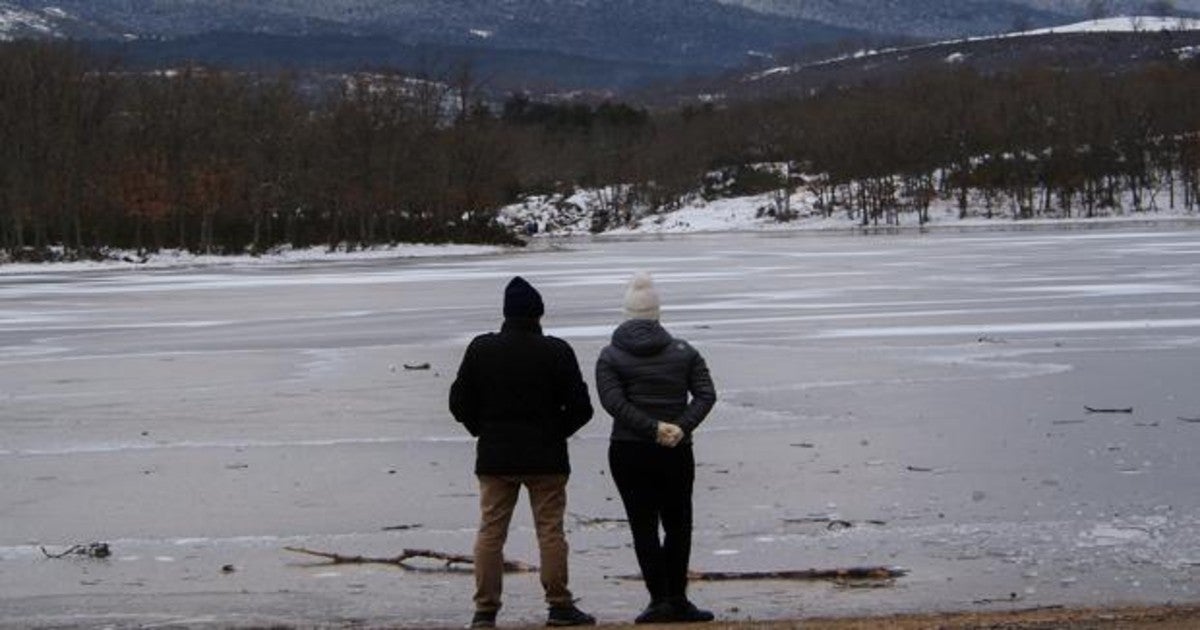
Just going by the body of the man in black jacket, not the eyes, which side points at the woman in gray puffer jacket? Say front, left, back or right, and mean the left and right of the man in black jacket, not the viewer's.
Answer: right

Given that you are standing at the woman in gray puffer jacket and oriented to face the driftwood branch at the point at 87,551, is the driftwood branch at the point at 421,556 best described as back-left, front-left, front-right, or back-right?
front-right

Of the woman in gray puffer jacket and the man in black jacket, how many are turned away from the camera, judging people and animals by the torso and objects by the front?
2

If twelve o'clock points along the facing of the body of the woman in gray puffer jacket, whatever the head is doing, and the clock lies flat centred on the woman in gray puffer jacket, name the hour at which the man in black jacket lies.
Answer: The man in black jacket is roughly at 9 o'clock from the woman in gray puffer jacket.

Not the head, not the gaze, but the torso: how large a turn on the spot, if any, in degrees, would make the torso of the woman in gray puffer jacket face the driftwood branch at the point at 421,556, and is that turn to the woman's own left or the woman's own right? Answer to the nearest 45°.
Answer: approximately 45° to the woman's own left

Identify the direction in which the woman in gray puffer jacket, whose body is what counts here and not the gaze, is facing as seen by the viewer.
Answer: away from the camera

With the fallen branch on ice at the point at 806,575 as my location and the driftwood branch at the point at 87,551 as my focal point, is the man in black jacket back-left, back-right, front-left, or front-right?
front-left

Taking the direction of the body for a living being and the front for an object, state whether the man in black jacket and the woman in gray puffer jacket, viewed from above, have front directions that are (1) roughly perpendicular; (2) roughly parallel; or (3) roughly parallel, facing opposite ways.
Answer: roughly parallel

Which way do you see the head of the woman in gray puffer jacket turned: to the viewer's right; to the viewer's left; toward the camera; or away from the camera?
away from the camera

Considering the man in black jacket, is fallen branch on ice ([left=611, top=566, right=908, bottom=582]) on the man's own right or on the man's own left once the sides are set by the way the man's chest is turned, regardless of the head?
on the man's own right

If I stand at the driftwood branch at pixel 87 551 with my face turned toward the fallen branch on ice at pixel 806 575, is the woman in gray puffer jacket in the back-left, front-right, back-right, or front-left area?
front-right

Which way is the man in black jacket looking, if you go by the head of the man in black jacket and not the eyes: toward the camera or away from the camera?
away from the camera

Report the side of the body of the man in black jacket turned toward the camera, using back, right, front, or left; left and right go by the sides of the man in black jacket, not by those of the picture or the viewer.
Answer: back

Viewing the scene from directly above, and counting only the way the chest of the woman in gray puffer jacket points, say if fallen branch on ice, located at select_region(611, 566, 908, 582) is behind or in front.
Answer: in front
